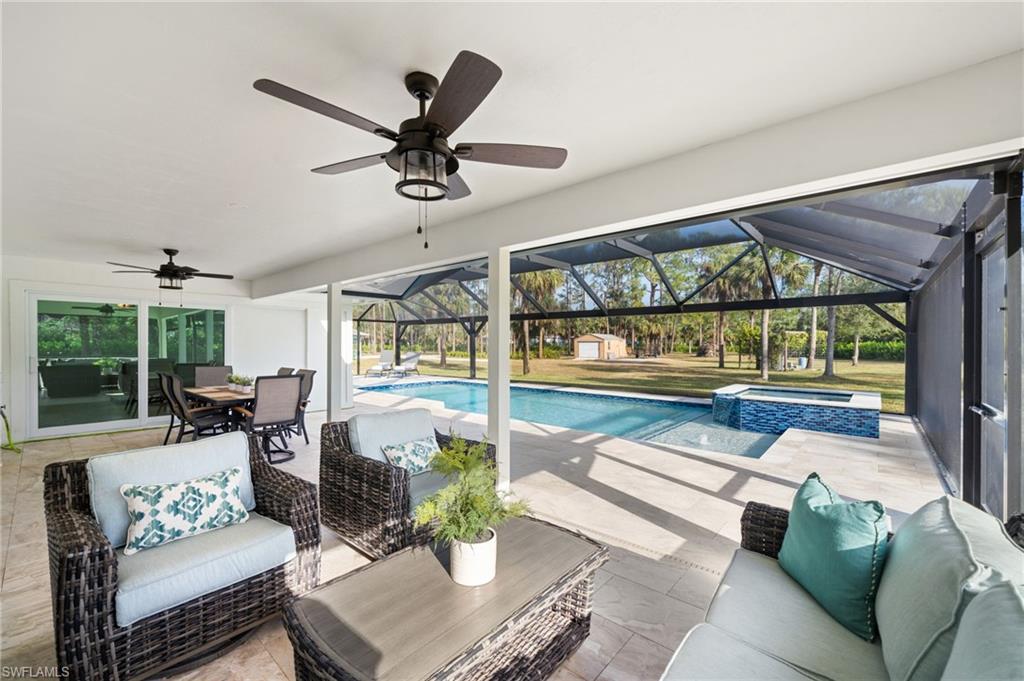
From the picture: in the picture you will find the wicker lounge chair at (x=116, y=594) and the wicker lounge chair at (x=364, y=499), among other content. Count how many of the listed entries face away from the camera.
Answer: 0

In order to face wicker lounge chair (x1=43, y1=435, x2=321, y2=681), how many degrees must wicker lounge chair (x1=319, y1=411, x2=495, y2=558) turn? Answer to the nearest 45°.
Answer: approximately 90° to its right

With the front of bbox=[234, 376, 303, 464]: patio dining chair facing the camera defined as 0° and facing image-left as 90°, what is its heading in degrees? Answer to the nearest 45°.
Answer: approximately 135°

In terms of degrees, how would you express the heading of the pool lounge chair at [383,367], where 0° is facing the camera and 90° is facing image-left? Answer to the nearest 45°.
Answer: approximately 45°

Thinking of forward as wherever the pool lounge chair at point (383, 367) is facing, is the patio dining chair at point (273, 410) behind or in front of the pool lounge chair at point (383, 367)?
in front

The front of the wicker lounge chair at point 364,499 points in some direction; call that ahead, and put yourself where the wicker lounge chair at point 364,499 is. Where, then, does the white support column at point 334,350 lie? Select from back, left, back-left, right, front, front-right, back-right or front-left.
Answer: back-left

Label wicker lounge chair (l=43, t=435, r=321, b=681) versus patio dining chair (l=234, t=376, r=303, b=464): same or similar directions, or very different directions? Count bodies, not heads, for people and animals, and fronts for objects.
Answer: very different directions

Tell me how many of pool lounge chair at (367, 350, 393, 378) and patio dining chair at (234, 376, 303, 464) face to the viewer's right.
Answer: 0

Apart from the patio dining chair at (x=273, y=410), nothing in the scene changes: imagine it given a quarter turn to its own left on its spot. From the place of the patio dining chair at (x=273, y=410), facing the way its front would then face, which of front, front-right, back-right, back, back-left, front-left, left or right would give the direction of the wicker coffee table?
front-left

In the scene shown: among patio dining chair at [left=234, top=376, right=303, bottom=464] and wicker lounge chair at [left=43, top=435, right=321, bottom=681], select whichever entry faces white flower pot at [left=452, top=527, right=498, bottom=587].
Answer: the wicker lounge chair
